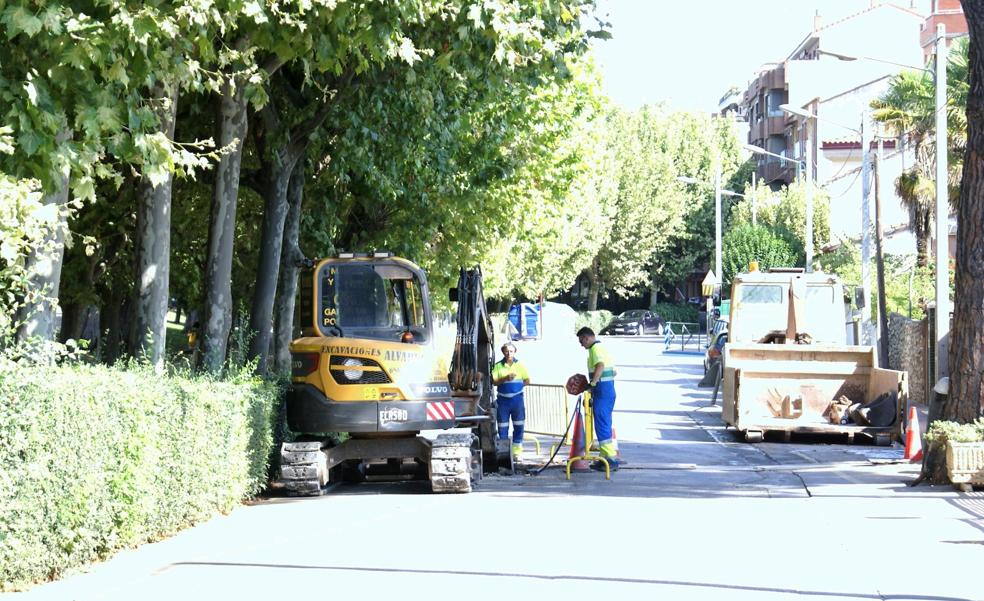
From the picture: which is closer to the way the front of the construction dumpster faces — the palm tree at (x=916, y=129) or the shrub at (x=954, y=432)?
the shrub

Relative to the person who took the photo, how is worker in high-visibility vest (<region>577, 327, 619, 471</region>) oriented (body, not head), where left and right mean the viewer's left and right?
facing to the left of the viewer

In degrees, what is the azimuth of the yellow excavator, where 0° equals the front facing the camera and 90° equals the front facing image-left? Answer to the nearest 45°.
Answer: approximately 225°

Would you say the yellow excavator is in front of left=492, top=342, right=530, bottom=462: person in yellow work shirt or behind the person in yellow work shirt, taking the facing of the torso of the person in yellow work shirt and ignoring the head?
in front

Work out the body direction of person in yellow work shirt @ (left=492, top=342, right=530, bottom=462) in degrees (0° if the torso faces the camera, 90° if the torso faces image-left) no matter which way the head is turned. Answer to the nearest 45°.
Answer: approximately 0°

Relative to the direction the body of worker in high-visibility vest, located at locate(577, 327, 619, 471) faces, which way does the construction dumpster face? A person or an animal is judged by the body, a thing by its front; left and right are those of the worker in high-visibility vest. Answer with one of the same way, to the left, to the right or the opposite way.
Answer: to the left

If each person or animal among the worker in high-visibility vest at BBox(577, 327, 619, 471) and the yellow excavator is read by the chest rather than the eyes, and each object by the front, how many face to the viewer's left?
1

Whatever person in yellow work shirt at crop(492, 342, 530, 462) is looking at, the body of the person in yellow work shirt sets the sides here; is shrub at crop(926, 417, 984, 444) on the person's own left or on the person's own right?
on the person's own left

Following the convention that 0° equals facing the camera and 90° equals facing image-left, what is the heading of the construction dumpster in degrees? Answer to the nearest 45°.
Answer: approximately 0°
